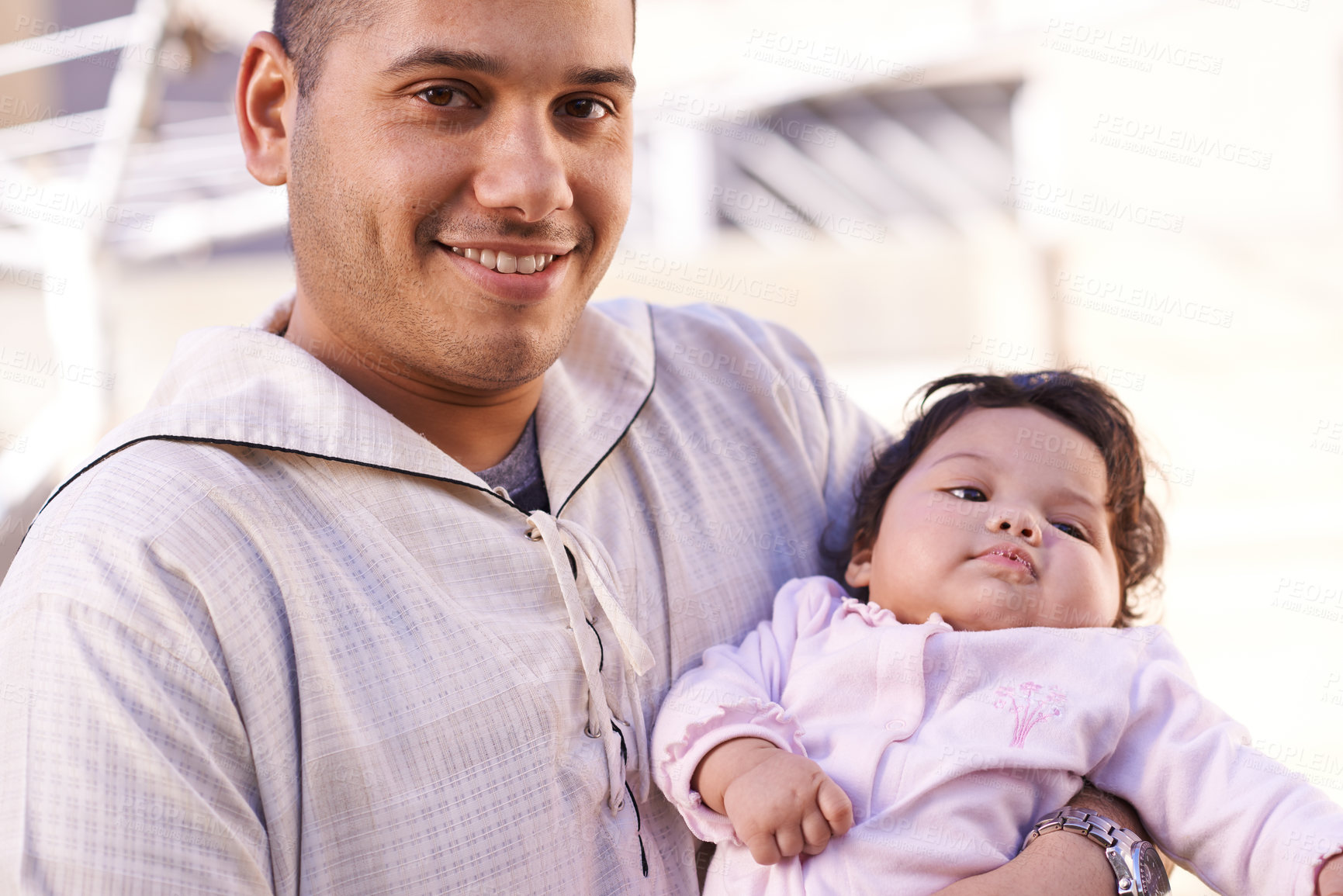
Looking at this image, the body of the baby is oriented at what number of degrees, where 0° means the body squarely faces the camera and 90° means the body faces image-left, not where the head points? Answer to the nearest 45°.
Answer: approximately 0°
